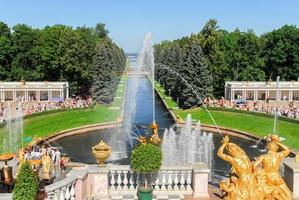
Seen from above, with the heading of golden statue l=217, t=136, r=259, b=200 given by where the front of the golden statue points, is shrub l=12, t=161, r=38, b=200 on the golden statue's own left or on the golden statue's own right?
on the golden statue's own left

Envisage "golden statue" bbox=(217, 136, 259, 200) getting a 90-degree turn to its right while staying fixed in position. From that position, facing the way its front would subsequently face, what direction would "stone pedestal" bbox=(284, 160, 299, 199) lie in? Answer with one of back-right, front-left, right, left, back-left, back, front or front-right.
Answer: front

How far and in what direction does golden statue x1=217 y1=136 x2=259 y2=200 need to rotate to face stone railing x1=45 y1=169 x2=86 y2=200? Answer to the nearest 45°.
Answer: approximately 45° to its left

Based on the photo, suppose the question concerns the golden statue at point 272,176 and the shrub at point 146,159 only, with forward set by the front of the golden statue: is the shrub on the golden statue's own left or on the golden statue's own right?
on the golden statue's own left

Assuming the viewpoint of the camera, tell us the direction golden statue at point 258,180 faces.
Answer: facing away from the viewer

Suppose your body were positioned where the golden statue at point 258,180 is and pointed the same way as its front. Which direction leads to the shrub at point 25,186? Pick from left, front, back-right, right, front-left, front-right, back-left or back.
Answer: back-left

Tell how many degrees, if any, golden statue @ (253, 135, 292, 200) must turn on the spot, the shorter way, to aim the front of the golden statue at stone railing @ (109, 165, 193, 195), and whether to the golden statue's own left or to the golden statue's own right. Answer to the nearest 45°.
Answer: approximately 90° to the golden statue's own left

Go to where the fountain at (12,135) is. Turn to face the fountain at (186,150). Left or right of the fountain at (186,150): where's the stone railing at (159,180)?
right

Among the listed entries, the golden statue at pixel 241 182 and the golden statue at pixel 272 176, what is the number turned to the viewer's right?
0

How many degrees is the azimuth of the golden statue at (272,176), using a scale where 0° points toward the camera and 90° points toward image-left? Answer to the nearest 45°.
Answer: approximately 180°

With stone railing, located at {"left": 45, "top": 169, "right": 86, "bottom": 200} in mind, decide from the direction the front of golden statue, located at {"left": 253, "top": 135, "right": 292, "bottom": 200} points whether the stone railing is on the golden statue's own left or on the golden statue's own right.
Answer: on the golden statue's own left

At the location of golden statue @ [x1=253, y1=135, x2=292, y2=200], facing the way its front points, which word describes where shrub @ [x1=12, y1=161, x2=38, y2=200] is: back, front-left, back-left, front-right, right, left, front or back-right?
back-left

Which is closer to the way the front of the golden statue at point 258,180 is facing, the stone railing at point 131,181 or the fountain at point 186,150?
the fountain

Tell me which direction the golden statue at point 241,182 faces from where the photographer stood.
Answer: facing away from the viewer and to the left of the viewer

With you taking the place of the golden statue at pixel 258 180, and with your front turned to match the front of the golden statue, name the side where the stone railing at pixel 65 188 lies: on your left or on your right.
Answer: on your left

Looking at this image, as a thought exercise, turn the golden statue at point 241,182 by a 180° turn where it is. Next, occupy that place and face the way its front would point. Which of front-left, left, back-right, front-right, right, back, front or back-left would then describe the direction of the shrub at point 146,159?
back-right
